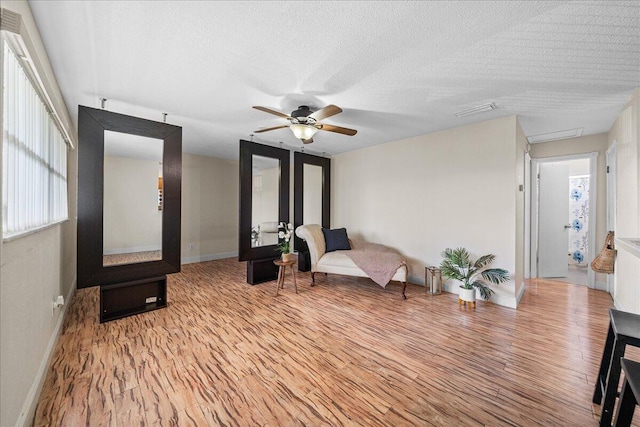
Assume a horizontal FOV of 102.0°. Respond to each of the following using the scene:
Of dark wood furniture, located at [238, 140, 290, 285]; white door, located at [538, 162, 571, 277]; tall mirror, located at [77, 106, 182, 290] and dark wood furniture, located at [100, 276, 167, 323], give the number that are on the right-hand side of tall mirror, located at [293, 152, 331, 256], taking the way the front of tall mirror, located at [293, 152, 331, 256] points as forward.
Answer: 3

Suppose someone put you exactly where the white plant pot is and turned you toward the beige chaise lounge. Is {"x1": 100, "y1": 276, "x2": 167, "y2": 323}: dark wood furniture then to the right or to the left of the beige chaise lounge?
left

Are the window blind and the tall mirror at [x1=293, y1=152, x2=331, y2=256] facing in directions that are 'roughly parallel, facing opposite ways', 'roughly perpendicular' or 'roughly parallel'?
roughly perpendicular

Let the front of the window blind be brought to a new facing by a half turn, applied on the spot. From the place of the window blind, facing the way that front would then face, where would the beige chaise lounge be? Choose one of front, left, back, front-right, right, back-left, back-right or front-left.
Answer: back

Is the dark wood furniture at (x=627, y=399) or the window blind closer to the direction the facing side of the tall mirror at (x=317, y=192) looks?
the dark wood furniture

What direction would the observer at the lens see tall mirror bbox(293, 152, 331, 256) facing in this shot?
facing the viewer and to the right of the viewer

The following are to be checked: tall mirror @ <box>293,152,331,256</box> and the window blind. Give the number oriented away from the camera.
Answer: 0

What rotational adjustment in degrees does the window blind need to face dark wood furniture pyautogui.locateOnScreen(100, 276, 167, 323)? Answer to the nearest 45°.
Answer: approximately 45° to its left

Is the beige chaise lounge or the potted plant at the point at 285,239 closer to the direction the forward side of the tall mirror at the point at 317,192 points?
the beige chaise lounge

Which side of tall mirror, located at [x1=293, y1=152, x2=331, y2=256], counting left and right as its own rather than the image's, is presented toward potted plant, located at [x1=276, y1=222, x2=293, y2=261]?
right

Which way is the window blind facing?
to the viewer's right

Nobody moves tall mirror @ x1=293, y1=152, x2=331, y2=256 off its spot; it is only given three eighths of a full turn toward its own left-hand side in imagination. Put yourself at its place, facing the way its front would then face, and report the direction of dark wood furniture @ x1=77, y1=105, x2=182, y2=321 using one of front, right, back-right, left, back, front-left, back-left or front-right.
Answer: back-left
